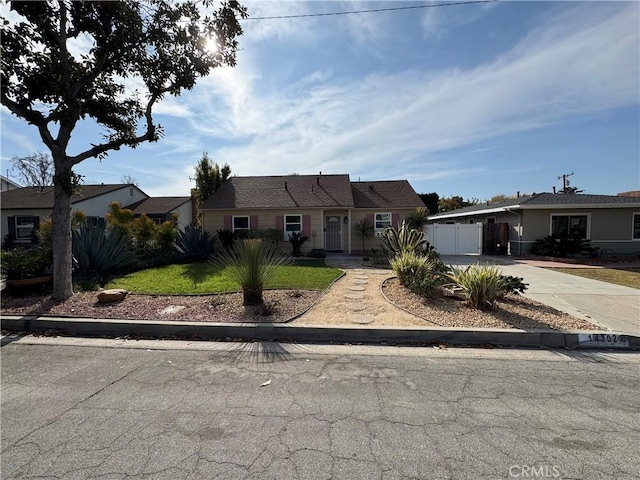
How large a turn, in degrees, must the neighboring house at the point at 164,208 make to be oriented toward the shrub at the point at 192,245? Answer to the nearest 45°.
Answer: approximately 45° to its left

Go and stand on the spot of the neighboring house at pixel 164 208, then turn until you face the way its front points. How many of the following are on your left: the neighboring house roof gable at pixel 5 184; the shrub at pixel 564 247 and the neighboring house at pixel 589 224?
2

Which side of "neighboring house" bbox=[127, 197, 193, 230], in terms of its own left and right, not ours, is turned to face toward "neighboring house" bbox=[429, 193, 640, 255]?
left

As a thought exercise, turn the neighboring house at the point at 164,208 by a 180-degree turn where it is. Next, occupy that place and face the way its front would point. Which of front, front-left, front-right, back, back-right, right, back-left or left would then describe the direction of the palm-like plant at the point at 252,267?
back-right

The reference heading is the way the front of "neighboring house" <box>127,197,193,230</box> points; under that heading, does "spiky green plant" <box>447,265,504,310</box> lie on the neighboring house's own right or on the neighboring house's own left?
on the neighboring house's own left

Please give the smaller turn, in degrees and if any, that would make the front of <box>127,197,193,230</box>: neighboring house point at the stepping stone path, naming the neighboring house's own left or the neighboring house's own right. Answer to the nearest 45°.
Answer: approximately 45° to the neighboring house's own left

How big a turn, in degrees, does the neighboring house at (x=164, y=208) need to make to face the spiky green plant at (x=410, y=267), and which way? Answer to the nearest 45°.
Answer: approximately 45° to its left

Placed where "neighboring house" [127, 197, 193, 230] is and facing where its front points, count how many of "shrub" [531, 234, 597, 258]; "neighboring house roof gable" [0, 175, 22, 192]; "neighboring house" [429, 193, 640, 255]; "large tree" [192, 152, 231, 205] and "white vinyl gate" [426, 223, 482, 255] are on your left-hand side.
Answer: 4

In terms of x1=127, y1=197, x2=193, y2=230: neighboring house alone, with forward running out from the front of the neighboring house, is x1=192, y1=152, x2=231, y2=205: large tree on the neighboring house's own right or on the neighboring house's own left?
on the neighboring house's own left

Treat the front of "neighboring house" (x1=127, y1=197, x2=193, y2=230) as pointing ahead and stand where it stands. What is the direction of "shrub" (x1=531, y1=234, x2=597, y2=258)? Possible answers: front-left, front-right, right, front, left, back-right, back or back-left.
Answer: left

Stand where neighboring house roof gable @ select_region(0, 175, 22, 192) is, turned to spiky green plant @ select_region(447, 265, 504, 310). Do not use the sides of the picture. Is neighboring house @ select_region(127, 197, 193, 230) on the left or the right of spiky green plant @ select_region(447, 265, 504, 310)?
left

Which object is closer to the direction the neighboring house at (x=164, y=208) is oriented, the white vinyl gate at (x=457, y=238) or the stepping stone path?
the stepping stone path

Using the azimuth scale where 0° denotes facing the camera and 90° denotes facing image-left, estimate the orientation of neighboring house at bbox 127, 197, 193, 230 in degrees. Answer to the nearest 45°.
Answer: approximately 45°

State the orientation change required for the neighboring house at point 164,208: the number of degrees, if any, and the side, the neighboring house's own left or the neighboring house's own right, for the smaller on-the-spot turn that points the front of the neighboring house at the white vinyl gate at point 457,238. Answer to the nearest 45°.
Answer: approximately 90° to the neighboring house's own left

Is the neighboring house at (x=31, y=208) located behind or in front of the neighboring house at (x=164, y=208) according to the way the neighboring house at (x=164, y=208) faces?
in front

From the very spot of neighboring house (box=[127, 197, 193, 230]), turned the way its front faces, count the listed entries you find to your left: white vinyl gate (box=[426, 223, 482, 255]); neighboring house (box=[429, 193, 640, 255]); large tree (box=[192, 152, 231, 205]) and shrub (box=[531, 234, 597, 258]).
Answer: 4
